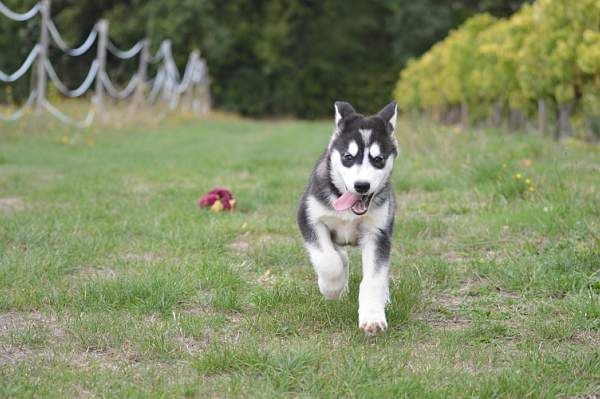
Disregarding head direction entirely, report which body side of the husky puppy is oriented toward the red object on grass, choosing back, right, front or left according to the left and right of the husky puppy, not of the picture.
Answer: back

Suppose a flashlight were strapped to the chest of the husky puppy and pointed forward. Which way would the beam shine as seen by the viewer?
toward the camera

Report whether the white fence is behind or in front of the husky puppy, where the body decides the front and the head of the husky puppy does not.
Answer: behind
